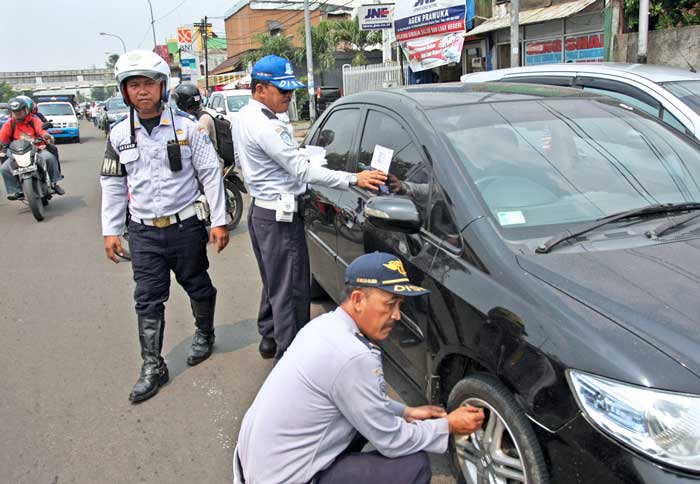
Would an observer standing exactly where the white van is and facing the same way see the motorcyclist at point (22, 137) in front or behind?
in front

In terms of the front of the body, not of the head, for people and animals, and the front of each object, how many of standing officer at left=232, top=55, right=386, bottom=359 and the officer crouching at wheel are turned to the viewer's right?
2

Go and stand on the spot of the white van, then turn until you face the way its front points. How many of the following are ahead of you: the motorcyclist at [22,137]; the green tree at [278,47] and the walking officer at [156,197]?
2

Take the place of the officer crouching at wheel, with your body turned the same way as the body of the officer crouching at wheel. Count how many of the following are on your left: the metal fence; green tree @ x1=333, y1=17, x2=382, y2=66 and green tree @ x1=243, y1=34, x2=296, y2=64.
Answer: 3

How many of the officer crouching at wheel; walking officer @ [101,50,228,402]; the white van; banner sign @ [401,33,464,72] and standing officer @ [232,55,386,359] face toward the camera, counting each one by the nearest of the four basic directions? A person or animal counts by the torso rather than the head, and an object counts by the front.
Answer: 3

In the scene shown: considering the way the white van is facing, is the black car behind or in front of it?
in front

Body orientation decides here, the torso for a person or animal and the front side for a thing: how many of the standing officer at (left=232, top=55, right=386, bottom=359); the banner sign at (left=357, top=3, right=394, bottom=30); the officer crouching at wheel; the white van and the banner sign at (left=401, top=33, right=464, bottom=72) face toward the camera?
3

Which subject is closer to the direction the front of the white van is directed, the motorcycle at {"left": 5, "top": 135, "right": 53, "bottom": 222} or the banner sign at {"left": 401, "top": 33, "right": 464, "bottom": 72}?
the motorcycle

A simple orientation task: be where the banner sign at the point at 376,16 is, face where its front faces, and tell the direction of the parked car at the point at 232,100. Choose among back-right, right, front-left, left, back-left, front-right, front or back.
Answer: front-right

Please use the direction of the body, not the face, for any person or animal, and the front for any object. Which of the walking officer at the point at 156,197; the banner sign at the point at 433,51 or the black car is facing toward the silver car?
the banner sign

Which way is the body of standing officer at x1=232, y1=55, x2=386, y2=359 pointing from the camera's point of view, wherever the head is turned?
to the viewer's right

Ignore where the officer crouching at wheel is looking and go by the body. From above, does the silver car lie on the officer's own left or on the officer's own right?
on the officer's own left
